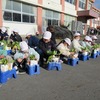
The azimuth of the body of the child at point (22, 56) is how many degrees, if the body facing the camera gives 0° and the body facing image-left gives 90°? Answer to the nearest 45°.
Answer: approximately 0°

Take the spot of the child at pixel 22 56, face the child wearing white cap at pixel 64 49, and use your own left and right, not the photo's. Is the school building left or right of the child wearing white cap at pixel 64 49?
left

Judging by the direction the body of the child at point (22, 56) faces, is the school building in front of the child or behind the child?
behind

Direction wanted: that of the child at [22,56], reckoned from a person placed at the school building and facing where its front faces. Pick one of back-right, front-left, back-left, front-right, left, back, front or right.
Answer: front-right

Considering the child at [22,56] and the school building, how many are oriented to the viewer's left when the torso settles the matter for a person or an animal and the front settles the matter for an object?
0

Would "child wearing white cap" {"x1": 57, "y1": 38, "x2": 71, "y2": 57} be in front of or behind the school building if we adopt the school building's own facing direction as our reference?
in front

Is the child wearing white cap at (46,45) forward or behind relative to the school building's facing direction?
forward

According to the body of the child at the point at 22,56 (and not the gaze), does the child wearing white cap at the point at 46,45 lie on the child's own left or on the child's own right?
on the child's own left
